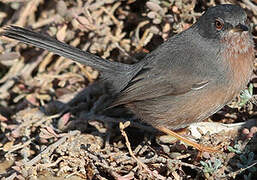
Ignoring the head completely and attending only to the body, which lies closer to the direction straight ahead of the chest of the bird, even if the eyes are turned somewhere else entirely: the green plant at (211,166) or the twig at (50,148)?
the green plant

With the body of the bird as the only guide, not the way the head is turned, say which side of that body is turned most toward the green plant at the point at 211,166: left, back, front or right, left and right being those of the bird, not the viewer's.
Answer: right

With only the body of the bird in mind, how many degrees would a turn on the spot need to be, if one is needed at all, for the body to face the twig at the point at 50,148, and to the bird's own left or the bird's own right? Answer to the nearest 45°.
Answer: approximately 135° to the bird's own right

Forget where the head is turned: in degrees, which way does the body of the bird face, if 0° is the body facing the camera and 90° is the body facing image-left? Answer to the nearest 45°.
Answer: approximately 270°

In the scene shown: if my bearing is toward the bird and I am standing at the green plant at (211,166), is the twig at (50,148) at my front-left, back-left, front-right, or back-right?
front-left
